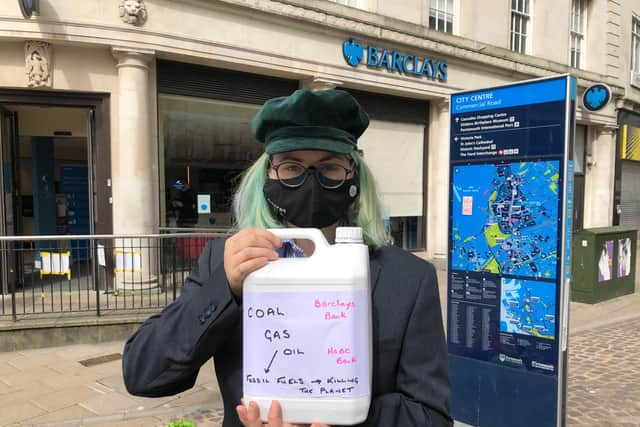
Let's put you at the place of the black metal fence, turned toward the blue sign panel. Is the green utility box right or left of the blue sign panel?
left

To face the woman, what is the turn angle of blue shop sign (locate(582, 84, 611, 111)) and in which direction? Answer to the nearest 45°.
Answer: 0° — it already faces them

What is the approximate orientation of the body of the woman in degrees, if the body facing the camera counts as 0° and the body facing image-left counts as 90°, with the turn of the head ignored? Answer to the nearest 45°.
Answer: approximately 0°

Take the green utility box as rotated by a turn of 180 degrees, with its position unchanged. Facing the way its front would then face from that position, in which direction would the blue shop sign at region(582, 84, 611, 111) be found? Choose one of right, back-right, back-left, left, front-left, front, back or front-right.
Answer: front-right

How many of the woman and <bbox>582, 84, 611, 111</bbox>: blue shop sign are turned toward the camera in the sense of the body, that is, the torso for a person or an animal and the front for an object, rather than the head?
2

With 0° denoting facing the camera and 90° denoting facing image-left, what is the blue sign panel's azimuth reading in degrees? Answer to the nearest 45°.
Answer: approximately 45°

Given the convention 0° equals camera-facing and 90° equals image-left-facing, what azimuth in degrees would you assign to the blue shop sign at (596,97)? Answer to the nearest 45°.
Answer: approximately 0°

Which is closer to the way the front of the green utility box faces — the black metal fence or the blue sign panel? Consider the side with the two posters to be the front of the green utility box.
the blue sign panel

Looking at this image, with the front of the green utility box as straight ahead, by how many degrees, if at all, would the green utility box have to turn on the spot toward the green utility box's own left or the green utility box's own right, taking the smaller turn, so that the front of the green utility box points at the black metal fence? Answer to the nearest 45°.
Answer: approximately 90° to the green utility box's own right

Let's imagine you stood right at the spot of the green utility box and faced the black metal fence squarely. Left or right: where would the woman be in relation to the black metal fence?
left

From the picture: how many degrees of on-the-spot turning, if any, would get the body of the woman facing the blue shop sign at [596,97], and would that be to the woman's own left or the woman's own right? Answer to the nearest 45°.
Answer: approximately 135° to the woman's own left

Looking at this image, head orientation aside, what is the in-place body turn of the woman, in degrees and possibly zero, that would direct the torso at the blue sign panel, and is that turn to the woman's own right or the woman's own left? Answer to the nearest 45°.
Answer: approximately 135° to the woman's own left
